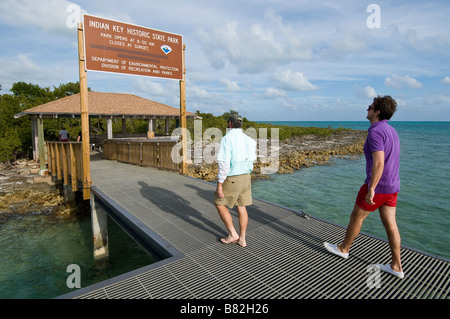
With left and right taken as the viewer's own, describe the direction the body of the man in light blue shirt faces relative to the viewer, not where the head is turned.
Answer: facing away from the viewer and to the left of the viewer

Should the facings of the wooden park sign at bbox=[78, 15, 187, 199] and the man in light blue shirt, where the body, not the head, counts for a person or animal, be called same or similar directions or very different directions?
very different directions

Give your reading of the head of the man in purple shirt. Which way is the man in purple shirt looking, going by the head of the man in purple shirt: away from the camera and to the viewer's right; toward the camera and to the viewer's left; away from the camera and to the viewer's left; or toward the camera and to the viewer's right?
away from the camera and to the viewer's left

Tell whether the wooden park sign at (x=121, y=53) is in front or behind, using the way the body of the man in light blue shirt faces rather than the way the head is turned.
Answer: in front

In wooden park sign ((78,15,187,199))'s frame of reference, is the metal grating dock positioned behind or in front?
in front

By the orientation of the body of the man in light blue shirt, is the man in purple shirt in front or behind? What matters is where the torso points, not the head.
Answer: behind

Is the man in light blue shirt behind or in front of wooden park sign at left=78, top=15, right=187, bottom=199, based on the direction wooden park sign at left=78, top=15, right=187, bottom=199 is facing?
in front
